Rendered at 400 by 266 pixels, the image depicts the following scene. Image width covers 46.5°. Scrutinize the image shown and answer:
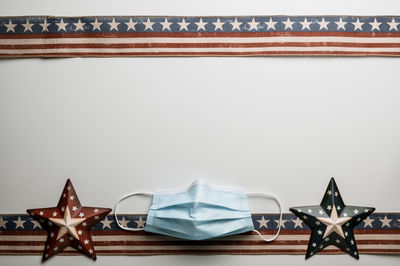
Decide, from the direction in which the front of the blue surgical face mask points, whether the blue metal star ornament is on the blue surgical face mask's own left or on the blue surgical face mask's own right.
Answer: on the blue surgical face mask's own left

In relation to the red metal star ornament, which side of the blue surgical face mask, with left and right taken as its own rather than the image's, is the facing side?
right

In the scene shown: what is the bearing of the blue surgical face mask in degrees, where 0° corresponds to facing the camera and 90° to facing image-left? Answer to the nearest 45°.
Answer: approximately 0°
